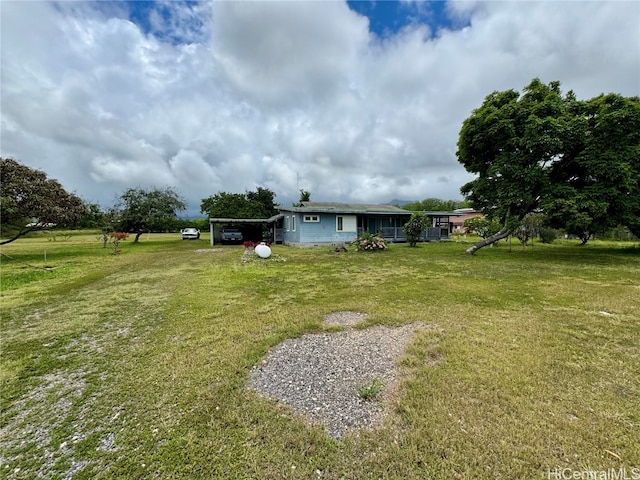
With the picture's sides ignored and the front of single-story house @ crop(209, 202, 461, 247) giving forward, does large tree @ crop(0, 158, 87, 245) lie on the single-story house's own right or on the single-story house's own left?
on the single-story house's own right

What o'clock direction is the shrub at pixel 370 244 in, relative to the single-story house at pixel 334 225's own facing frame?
The shrub is roughly at 11 o'clock from the single-story house.

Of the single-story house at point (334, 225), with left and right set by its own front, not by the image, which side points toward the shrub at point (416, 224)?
left

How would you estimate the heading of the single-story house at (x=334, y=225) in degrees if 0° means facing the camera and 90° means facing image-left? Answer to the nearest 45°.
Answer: approximately 0°

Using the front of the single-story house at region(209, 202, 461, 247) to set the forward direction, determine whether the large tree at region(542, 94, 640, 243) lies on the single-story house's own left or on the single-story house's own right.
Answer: on the single-story house's own left

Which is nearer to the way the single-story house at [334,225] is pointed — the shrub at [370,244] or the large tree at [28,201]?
the shrub
